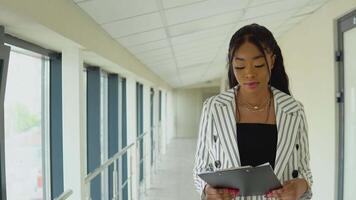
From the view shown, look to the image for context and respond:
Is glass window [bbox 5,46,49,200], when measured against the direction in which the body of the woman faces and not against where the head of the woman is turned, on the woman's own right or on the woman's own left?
on the woman's own right

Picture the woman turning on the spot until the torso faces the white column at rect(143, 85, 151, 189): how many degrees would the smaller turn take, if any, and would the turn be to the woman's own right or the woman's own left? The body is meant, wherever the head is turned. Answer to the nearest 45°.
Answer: approximately 180°

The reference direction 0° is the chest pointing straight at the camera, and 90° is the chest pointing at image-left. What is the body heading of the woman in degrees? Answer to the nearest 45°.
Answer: approximately 0°
